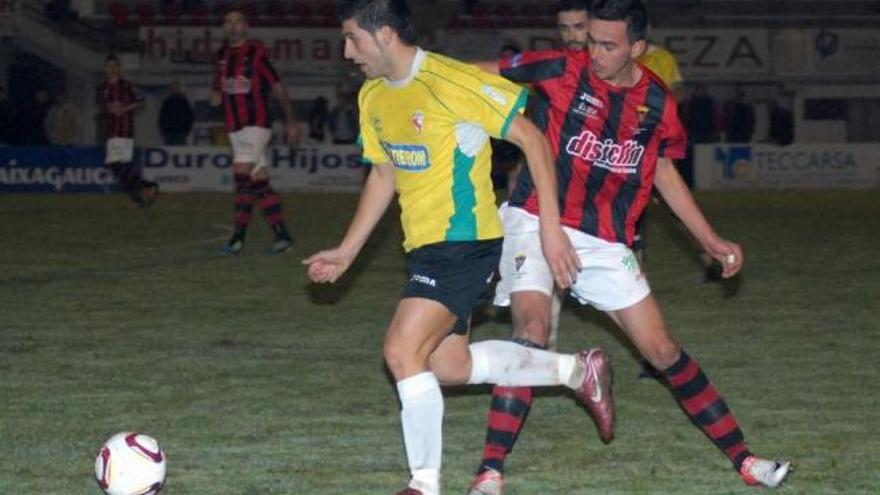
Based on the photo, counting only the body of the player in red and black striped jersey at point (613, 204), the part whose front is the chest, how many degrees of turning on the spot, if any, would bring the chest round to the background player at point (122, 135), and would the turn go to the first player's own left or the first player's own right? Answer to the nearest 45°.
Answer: approximately 135° to the first player's own right

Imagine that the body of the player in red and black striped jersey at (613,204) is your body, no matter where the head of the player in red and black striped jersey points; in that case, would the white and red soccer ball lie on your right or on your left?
on your right

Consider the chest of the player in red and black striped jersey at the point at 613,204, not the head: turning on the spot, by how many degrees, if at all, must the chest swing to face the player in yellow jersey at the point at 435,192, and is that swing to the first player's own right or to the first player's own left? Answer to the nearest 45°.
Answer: approximately 45° to the first player's own right

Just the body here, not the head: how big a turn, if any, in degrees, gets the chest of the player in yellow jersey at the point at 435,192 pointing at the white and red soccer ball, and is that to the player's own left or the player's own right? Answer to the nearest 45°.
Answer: approximately 45° to the player's own right

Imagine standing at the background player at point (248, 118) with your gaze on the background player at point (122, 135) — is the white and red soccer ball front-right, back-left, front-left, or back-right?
back-left

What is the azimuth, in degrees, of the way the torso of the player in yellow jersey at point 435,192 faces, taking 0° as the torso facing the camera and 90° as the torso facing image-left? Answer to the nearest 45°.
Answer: approximately 45°

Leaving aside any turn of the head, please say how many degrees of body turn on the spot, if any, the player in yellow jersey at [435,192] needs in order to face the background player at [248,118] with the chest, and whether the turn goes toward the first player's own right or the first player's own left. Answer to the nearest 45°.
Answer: approximately 135° to the first player's own right

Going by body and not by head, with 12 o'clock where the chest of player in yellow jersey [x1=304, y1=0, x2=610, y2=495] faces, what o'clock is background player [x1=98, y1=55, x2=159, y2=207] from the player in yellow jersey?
The background player is roughly at 4 o'clock from the player in yellow jersey.

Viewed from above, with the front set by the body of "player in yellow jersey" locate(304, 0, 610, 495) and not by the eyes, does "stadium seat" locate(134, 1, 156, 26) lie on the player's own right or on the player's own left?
on the player's own right

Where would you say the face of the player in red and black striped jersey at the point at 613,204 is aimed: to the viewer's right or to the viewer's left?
to the viewer's left

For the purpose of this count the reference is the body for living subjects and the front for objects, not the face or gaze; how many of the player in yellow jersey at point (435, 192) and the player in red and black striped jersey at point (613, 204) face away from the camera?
0

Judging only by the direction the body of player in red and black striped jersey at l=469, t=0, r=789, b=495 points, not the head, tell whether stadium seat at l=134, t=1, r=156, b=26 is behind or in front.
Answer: behind

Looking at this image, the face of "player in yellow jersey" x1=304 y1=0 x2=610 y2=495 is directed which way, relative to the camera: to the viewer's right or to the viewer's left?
to the viewer's left
